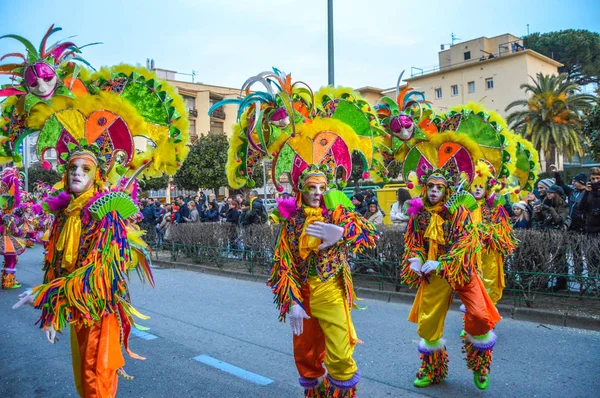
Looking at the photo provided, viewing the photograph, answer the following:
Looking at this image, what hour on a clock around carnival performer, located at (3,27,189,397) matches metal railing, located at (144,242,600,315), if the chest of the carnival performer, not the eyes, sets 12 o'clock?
The metal railing is roughly at 7 o'clock from the carnival performer.

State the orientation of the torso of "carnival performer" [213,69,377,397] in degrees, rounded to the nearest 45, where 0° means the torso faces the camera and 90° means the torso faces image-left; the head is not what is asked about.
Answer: approximately 0°

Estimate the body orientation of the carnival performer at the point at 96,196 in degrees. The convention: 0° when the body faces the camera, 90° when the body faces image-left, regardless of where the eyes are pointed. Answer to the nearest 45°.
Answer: approximately 45°

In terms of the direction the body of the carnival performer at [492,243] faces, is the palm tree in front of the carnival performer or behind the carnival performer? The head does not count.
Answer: behind

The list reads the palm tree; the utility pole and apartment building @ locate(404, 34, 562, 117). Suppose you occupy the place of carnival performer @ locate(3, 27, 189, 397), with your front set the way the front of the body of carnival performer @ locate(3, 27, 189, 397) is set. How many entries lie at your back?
3

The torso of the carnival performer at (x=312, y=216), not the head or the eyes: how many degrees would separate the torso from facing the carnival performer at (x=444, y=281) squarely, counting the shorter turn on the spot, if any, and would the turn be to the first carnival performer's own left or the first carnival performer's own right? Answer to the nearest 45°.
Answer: approximately 135° to the first carnival performer's own left

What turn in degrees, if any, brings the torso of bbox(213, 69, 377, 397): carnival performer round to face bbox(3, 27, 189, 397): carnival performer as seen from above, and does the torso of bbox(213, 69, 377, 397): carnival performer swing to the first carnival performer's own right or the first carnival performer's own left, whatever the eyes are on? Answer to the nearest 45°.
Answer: approximately 90° to the first carnival performer's own right

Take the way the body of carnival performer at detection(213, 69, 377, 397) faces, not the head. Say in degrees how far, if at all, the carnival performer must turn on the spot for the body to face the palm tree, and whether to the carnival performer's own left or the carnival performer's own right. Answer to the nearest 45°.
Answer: approximately 135° to the carnival performer's own left
